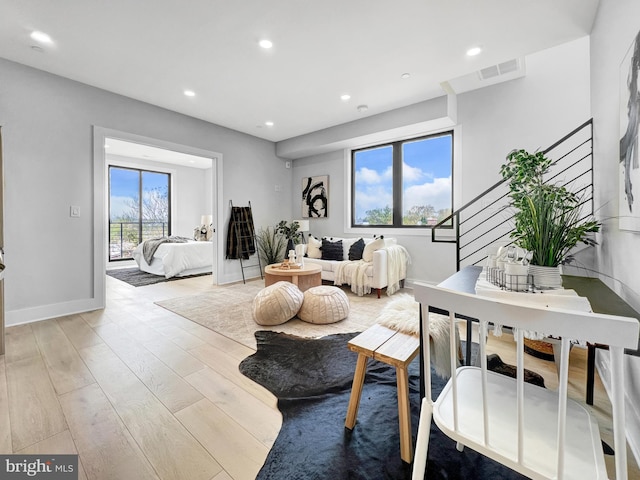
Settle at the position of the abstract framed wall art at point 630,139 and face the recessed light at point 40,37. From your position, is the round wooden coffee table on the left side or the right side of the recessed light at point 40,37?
right

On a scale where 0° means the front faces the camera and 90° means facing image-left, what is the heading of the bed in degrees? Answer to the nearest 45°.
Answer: approximately 45°

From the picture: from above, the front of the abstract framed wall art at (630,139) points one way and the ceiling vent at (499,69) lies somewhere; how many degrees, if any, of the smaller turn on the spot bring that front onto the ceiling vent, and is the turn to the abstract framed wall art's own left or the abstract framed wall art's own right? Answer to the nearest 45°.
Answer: approximately 45° to the abstract framed wall art's own right

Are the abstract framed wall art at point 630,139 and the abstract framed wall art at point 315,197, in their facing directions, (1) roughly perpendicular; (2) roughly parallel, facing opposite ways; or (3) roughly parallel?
roughly perpendicular

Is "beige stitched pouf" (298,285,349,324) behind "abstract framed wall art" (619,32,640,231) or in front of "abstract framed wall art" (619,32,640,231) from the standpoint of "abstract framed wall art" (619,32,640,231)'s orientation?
in front

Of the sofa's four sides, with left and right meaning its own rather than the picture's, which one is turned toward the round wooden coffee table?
front

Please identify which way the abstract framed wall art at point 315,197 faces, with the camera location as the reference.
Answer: facing the viewer and to the left of the viewer

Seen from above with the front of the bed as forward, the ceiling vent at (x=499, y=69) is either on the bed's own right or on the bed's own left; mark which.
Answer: on the bed's own left

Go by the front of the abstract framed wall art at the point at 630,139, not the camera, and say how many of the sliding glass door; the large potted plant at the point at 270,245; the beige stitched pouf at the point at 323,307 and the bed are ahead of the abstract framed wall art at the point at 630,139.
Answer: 4

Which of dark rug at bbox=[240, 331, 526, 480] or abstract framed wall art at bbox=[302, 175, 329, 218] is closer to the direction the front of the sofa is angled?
the dark rug

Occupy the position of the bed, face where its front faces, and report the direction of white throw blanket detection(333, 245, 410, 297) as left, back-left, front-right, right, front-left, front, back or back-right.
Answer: left

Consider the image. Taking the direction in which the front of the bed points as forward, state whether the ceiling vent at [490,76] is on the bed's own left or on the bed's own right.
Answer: on the bed's own left

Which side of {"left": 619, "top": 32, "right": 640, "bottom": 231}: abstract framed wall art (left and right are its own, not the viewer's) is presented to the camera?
left
